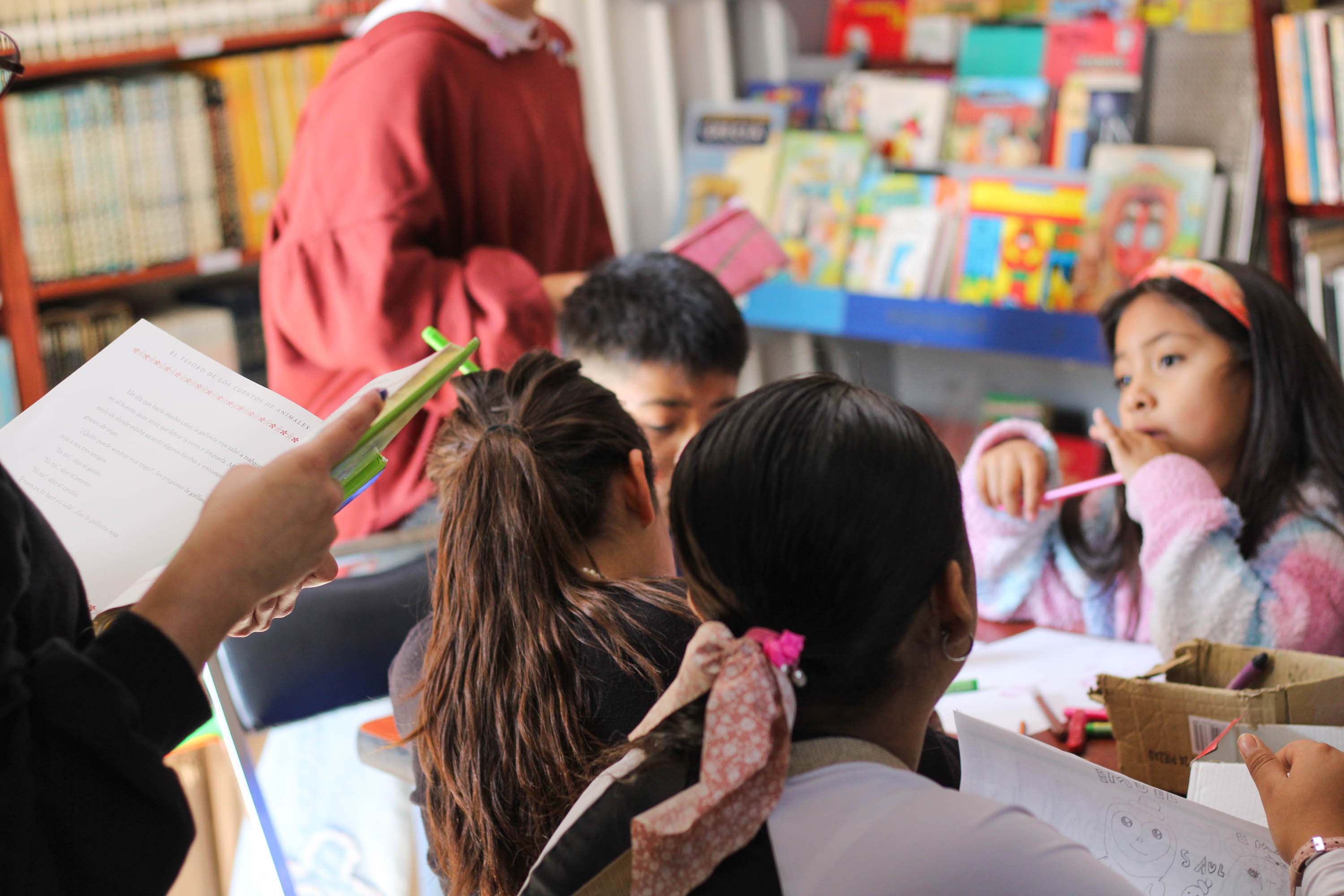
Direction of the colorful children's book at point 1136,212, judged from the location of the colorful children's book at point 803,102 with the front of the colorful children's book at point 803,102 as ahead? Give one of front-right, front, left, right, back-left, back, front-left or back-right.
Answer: front-left

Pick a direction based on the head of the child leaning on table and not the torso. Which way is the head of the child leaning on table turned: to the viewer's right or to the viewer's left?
to the viewer's left

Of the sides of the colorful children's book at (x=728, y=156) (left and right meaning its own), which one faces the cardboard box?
front

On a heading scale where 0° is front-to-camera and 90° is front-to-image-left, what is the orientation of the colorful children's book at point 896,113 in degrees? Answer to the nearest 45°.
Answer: approximately 0°

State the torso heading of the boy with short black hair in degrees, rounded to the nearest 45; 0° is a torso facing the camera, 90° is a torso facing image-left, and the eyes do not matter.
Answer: approximately 315°
